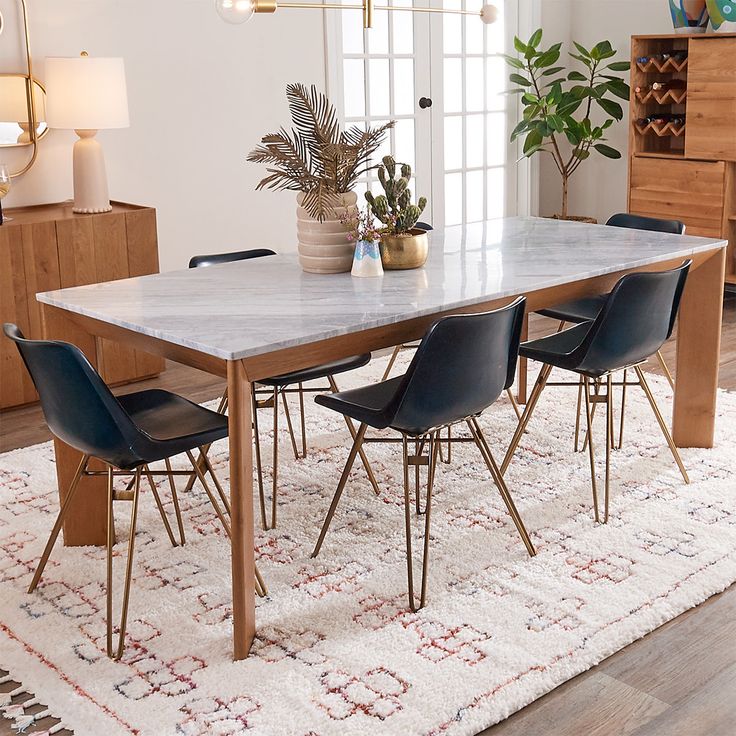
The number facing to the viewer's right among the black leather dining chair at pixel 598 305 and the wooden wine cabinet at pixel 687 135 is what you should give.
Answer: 0

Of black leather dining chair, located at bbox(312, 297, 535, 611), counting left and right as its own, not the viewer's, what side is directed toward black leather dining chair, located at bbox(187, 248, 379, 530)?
front

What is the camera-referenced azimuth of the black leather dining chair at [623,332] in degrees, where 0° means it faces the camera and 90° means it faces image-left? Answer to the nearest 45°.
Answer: approximately 135°

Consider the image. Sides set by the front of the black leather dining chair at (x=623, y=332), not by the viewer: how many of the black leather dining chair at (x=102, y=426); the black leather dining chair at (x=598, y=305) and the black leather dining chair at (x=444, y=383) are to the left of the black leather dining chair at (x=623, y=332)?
2

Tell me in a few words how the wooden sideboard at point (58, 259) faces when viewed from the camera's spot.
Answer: facing the viewer and to the right of the viewer

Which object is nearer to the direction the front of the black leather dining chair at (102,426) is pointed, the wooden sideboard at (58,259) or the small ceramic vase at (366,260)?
the small ceramic vase

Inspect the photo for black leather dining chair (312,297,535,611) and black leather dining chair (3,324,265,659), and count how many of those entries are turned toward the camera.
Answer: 0

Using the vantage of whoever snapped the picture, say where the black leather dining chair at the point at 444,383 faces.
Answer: facing away from the viewer and to the left of the viewer

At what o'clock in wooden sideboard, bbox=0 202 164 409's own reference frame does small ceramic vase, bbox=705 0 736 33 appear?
The small ceramic vase is roughly at 10 o'clock from the wooden sideboard.

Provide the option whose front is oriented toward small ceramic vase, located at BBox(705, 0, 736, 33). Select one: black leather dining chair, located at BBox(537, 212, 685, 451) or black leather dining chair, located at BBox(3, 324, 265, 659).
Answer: black leather dining chair, located at BBox(3, 324, 265, 659)

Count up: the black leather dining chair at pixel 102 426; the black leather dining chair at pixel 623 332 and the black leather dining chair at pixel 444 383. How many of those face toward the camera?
0

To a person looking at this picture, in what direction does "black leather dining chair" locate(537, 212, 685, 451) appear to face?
facing the viewer and to the left of the viewer

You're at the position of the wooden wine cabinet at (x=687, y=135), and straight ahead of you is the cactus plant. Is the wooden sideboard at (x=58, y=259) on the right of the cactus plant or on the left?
right

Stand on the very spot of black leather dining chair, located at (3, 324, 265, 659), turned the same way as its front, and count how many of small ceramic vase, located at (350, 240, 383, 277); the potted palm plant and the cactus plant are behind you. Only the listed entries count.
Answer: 0
